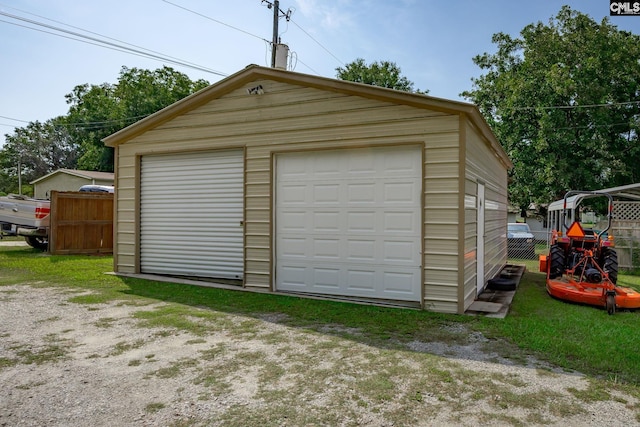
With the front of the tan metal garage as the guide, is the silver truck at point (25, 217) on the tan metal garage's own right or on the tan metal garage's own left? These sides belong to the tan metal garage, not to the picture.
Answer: on the tan metal garage's own right

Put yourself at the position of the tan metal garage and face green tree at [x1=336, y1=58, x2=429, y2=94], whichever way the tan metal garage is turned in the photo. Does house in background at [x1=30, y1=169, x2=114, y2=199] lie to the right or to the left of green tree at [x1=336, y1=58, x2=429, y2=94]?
left

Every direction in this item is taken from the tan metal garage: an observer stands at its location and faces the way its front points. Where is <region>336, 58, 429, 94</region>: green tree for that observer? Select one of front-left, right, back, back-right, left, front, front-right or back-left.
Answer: back-right

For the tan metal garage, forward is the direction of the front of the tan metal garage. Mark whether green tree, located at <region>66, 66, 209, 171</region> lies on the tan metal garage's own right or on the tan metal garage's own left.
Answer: on the tan metal garage's own right

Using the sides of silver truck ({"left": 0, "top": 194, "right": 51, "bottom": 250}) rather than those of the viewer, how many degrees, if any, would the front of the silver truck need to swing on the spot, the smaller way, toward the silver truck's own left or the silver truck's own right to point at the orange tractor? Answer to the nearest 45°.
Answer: approximately 90° to the silver truck's own right

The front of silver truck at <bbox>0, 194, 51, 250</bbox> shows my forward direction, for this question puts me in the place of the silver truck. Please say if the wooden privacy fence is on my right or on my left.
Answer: on my right

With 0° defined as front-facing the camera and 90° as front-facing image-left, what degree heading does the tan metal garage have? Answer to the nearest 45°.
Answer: approximately 45°

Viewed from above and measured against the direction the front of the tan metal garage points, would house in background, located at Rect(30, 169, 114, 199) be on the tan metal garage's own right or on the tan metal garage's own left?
on the tan metal garage's own right
